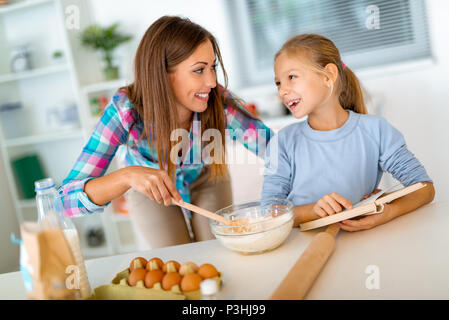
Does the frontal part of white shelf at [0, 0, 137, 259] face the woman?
yes

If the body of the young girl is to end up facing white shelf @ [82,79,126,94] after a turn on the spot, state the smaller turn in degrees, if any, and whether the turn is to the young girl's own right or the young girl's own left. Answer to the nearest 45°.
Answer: approximately 135° to the young girl's own right

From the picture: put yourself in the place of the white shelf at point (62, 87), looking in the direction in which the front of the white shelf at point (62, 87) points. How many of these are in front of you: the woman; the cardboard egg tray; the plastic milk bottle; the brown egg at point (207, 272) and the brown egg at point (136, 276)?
5

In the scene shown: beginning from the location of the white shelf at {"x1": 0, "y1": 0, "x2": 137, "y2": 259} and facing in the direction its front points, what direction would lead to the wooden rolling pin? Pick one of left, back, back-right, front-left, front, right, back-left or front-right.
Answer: front

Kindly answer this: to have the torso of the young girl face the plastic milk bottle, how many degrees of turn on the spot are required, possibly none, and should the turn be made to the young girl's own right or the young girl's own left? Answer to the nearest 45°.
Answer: approximately 45° to the young girl's own right

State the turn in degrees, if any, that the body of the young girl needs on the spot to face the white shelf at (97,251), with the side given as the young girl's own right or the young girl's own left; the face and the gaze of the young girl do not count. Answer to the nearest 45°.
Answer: approximately 135° to the young girl's own right

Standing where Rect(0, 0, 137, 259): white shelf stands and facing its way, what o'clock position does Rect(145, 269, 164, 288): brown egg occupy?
The brown egg is roughly at 12 o'clock from the white shelf.

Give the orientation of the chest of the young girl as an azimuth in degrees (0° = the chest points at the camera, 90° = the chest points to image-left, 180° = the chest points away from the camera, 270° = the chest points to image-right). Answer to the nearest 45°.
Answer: approximately 0°

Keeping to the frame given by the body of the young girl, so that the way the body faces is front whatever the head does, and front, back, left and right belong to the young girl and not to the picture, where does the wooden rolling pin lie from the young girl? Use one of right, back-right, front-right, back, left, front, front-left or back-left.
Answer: front

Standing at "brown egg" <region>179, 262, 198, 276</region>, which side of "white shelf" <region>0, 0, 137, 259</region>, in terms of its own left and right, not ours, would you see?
front

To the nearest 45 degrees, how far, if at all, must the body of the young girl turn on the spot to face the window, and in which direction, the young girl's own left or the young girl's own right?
approximately 180°

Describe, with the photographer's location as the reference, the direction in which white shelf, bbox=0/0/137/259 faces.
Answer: facing the viewer
